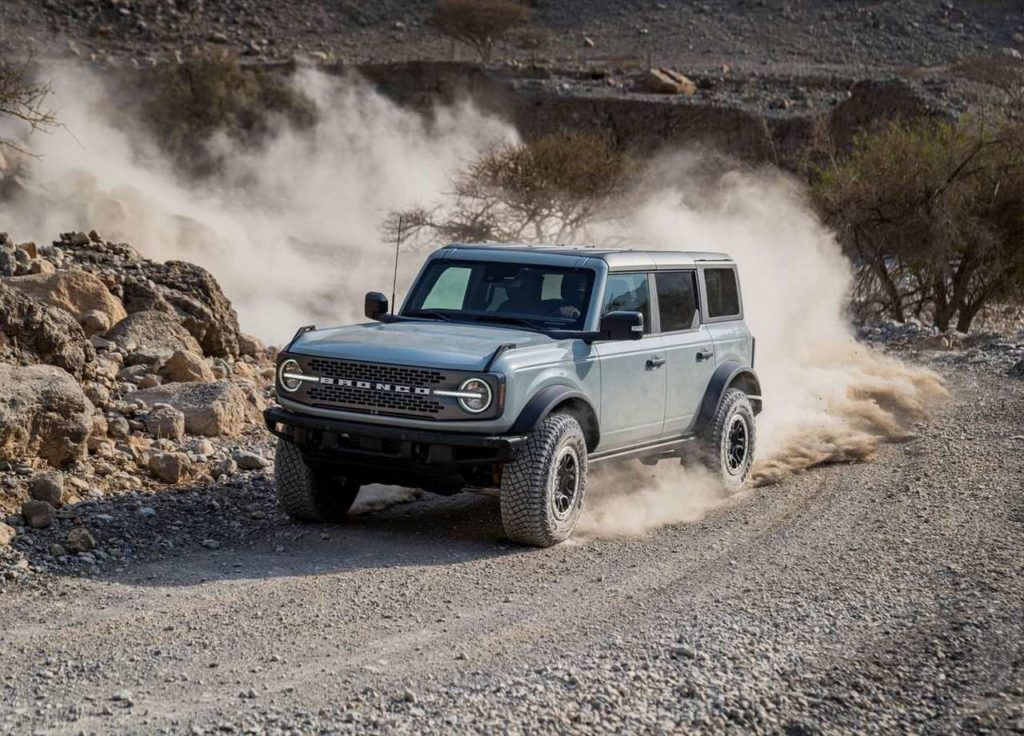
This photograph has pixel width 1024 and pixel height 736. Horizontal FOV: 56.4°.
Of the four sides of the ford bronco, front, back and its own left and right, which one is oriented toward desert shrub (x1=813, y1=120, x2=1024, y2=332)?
back

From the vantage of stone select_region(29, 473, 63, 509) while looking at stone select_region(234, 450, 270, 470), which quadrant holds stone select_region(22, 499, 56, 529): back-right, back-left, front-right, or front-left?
back-right

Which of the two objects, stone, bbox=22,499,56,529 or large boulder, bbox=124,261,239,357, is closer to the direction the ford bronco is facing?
the stone

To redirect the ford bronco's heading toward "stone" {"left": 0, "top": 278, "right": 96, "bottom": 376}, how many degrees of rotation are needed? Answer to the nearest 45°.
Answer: approximately 90° to its right

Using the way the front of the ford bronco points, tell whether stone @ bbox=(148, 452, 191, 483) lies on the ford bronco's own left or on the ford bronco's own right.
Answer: on the ford bronco's own right

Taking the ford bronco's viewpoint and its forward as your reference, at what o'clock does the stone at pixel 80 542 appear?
The stone is roughly at 1 o'clock from the ford bronco.

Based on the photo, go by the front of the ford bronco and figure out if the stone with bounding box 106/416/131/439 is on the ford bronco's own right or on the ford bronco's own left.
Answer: on the ford bronco's own right

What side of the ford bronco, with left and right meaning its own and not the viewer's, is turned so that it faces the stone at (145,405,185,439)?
right

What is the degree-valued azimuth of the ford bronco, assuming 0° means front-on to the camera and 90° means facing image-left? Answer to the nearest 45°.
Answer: approximately 45°

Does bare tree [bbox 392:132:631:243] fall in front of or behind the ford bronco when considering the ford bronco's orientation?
behind

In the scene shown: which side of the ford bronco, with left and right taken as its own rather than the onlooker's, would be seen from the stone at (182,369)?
right
